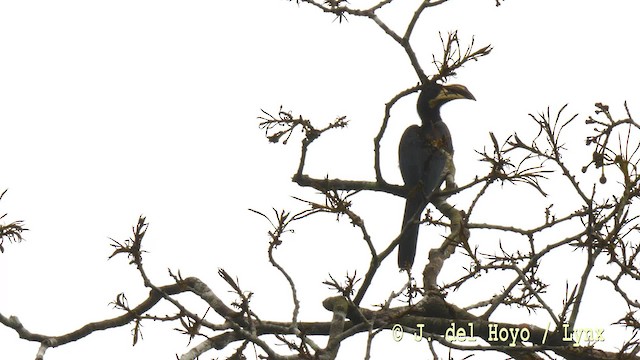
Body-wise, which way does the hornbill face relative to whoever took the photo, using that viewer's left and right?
facing away from the viewer and to the right of the viewer
